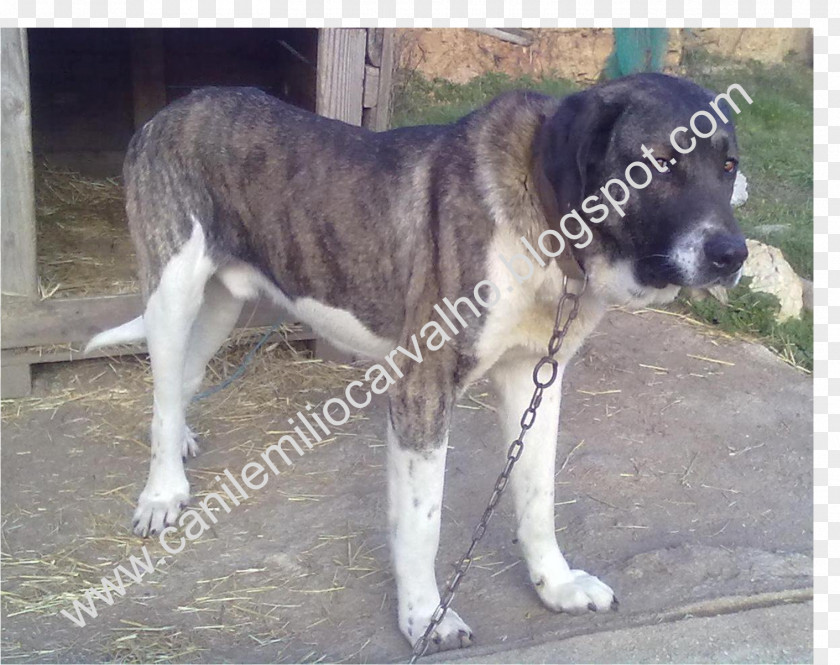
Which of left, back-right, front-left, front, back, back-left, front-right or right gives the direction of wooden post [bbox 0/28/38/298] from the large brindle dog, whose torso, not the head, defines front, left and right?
back

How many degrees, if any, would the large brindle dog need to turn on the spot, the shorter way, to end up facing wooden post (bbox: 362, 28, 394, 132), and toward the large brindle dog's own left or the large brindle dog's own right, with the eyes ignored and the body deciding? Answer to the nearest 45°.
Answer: approximately 135° to the large brindle dog's own left

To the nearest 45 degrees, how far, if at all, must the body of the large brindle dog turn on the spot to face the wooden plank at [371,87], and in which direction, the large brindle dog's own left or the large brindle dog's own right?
approximately 135° to the large brindle dog's own left

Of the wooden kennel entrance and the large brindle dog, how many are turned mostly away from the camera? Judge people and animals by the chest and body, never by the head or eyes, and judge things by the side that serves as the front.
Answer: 0

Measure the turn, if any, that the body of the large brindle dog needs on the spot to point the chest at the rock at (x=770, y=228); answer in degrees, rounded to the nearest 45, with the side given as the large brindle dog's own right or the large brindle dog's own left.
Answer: approximately 90° to the large brindle dog's own left

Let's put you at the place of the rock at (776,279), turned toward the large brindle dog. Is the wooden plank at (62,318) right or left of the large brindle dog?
right

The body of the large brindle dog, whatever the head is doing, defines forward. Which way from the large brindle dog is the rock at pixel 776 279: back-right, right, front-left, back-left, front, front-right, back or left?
left

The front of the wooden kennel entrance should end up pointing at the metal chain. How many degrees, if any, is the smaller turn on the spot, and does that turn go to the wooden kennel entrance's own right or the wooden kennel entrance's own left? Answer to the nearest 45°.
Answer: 0° — it already faces it

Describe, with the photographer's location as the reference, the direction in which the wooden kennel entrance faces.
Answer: facing the viewer

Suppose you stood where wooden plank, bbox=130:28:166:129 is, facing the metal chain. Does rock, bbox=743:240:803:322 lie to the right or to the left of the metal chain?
left
